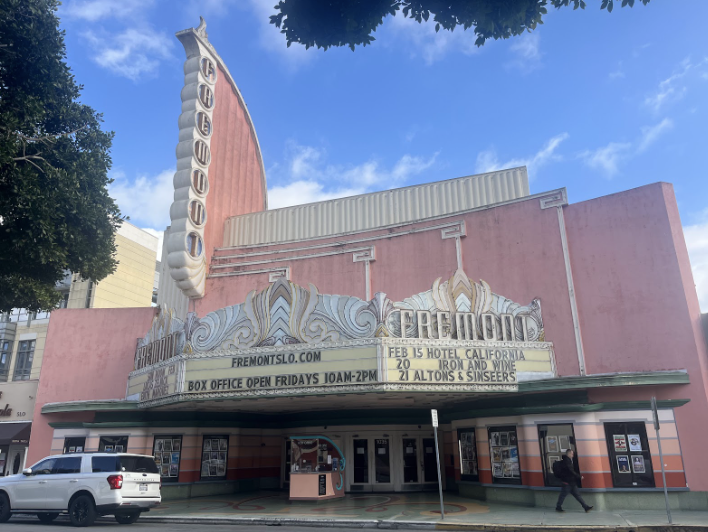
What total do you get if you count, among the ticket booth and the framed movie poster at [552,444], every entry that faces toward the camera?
2

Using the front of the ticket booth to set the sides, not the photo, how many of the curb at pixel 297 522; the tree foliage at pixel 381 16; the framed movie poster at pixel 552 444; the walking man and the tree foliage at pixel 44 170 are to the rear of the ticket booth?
0

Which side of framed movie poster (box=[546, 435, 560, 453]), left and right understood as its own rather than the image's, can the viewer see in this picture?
front

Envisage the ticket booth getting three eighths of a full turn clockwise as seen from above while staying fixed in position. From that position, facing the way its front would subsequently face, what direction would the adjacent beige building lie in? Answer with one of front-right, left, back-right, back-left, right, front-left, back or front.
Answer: front

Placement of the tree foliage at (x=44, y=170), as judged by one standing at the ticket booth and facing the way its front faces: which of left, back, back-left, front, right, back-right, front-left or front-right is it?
front-right

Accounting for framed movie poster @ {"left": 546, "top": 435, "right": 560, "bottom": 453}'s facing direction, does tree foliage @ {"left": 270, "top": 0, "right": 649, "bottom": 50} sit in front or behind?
in front

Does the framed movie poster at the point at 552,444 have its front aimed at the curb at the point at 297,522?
no

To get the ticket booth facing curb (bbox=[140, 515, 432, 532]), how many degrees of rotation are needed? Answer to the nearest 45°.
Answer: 0° — it already faces it

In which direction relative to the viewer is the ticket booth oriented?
toward the camera

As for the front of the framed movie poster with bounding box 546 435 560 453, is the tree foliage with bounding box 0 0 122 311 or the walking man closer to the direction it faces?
the walking man

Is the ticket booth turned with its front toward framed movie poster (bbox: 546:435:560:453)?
no

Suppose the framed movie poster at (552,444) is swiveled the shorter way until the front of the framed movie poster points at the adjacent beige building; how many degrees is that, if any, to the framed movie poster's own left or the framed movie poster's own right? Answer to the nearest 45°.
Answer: approximately 90° to the framed movie poster's own right

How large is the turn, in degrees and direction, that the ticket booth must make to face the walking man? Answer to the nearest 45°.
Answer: approximately 45° to its left

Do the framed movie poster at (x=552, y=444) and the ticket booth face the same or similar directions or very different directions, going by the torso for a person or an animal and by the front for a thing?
same or similar directions

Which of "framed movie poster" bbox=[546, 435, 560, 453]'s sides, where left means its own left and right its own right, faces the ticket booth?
right
